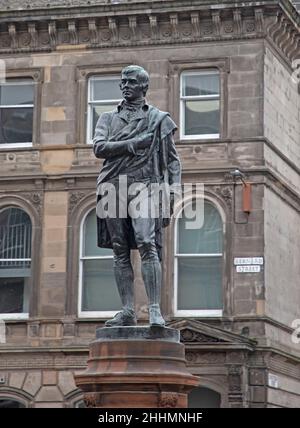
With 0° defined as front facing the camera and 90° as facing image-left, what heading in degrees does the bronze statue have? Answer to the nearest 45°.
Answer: approximately 0°
